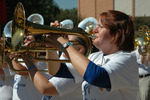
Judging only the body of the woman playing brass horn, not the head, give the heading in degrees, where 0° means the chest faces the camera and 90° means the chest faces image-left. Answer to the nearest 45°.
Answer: approximately 90°

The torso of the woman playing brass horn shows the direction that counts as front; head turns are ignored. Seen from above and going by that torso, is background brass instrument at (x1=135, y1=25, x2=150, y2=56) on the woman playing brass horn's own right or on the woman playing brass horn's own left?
on the woman playing brass horn's own right
